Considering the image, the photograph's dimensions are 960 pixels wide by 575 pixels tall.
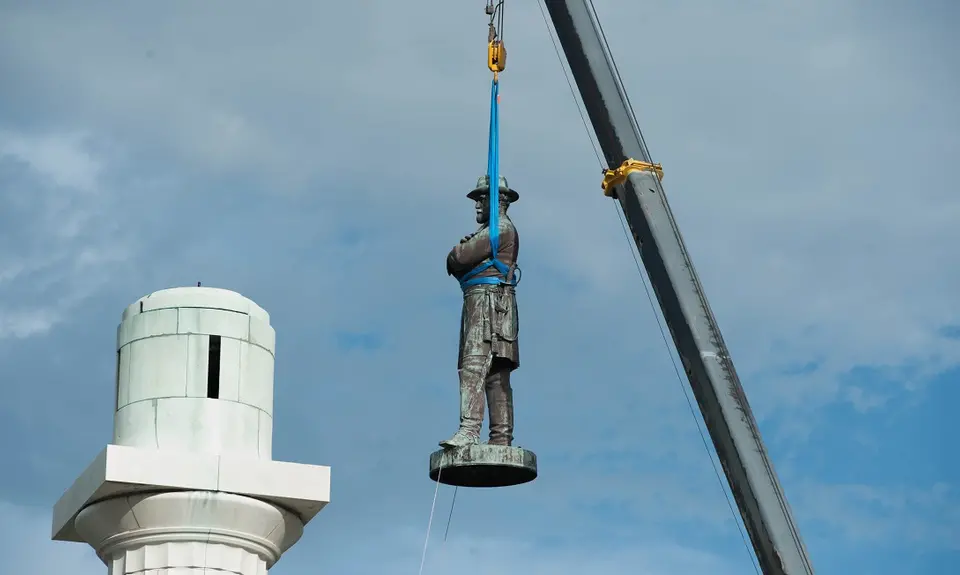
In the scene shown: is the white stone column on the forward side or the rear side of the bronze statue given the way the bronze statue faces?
on the forward side

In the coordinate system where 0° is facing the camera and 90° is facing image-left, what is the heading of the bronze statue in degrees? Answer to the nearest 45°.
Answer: approximately 90°
